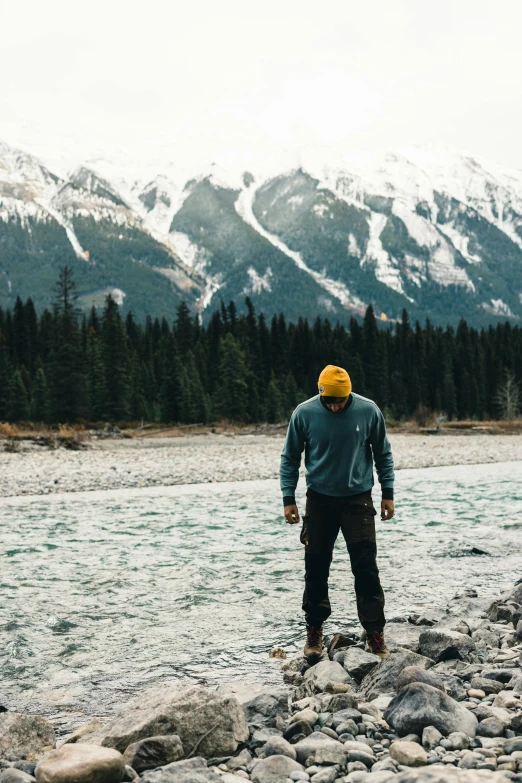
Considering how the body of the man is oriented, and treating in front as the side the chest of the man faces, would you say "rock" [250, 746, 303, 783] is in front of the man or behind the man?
in front

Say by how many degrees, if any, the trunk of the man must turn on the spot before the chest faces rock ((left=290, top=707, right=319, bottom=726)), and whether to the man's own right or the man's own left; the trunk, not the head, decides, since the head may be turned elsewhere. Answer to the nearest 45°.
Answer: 0° — they already face it

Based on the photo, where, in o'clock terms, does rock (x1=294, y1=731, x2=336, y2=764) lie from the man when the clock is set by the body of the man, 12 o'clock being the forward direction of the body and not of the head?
The rock is roughly at 12 o'clock from the man.

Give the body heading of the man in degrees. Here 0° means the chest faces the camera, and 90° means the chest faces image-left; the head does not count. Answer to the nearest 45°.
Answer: approximately 0°

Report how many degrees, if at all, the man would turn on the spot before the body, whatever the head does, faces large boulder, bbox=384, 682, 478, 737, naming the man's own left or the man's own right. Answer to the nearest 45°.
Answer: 0° — they already face it

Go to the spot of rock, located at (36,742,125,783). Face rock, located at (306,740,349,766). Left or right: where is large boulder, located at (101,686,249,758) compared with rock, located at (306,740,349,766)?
left

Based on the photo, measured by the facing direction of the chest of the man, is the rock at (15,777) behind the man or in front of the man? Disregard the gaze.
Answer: in front

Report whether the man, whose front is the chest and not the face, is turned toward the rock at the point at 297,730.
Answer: yes

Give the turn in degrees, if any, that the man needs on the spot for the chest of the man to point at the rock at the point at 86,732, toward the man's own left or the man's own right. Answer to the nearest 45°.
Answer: approximately 45° to the man's own right
